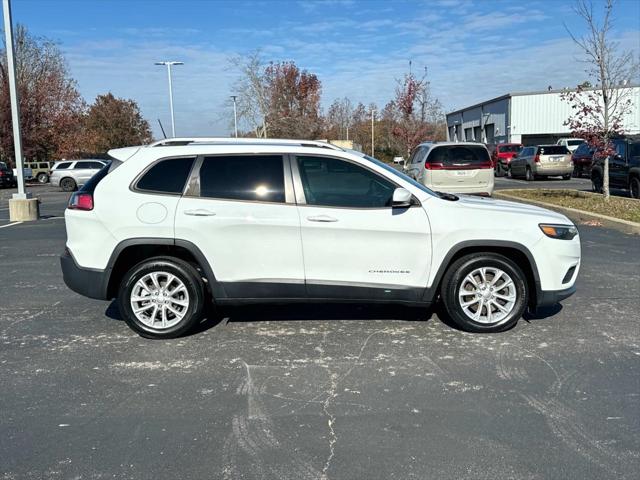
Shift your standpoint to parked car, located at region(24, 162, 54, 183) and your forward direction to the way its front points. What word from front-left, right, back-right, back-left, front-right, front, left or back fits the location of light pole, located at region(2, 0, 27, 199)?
left

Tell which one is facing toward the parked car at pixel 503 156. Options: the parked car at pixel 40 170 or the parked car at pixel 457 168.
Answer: the parked car at pixel 457 168

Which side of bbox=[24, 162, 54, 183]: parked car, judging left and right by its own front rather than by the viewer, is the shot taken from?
left

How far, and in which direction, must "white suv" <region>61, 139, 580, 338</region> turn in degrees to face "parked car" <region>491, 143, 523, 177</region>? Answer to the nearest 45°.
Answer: approximately 90° to its left

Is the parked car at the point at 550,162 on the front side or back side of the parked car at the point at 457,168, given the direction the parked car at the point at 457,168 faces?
on the front side

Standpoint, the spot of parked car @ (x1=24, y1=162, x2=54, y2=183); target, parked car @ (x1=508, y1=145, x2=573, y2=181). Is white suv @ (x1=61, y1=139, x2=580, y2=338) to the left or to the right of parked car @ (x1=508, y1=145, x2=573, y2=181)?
right

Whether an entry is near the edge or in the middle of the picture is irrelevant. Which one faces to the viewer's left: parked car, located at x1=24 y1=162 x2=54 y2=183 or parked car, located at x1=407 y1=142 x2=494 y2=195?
parked car, located at x1=24 y1=162 x2=54 y2=183

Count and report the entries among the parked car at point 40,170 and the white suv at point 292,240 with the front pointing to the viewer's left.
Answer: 1

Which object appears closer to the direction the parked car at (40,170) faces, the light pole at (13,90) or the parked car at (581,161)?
the light pole

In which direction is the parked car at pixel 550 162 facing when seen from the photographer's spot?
facing away from the viewer and to the left of the viewer

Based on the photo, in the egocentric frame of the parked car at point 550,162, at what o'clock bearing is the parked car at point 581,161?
the parked car at point 581,161 is roughly at 3 o'clock from the parked car at point 550,162.

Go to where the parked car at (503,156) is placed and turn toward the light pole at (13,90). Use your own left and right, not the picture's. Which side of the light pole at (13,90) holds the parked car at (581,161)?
left

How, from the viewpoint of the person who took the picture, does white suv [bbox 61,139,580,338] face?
facing to the right of the viewer

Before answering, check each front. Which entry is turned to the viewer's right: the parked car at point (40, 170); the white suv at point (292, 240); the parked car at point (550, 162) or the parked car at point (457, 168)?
the white suv

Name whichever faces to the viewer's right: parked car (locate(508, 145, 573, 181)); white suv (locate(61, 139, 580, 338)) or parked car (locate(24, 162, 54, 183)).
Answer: the white suv

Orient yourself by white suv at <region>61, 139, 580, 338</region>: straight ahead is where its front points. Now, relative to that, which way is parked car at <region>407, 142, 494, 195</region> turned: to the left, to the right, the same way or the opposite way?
to the left

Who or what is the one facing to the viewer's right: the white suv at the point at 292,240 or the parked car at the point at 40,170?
the white suv

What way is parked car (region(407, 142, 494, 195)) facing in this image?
away from the camera
